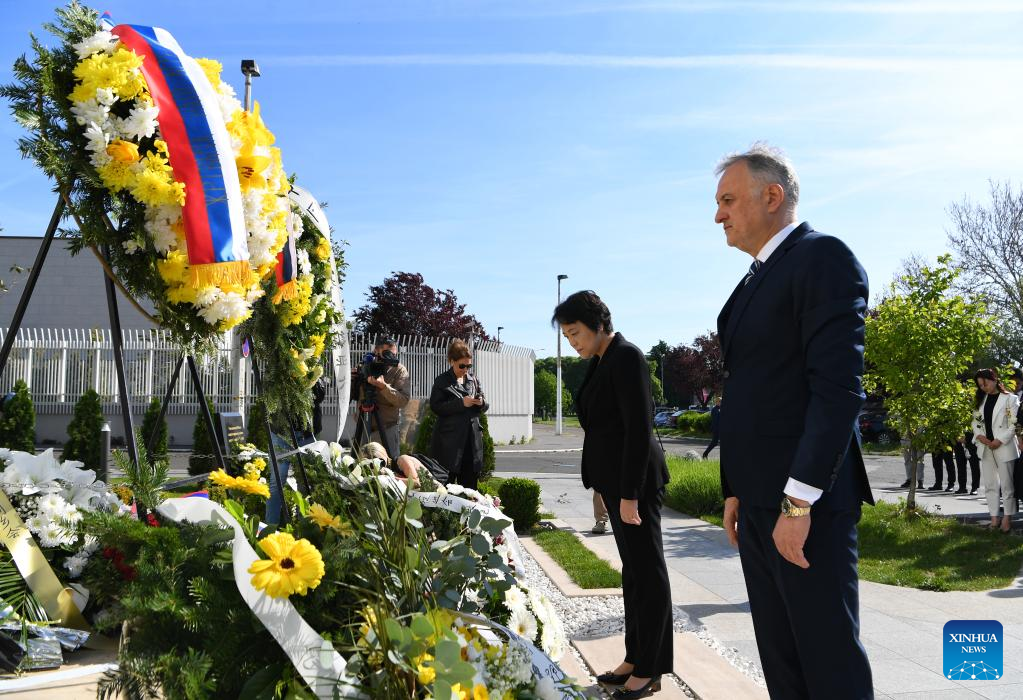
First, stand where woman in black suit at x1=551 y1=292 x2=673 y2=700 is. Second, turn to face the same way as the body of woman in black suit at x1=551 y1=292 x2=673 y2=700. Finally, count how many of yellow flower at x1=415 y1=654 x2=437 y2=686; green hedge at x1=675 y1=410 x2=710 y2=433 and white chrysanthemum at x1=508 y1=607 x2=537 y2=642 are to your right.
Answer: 1

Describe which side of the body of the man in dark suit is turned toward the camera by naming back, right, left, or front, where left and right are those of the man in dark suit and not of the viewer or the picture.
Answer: left

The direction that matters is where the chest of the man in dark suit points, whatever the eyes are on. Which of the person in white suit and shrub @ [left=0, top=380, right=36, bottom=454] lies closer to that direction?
the shrub

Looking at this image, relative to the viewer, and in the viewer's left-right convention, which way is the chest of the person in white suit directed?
facing the viewer and to the left of the viewer

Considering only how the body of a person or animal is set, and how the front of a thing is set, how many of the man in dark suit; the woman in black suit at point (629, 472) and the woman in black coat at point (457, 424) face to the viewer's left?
2

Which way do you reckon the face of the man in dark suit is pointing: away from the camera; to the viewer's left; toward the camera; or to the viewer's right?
to the viewer's left

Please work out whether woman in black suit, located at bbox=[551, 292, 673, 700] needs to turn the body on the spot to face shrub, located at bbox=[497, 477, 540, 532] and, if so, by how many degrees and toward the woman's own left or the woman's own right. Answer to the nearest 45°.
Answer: approximately 90° to the woman's own right

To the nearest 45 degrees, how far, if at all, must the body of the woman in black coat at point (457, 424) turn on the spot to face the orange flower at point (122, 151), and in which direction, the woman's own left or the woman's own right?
approximately 45° to the woman's own right

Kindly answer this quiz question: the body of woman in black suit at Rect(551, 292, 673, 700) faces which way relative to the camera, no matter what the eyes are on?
to the viewer's left

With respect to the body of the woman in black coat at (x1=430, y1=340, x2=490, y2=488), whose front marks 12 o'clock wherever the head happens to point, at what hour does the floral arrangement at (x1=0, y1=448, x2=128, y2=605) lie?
The floral arrangement is roughly at 2 o'clock from the woman in black coat.

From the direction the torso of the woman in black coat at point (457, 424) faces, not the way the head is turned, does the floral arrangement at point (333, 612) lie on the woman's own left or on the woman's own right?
on the woman's own right
